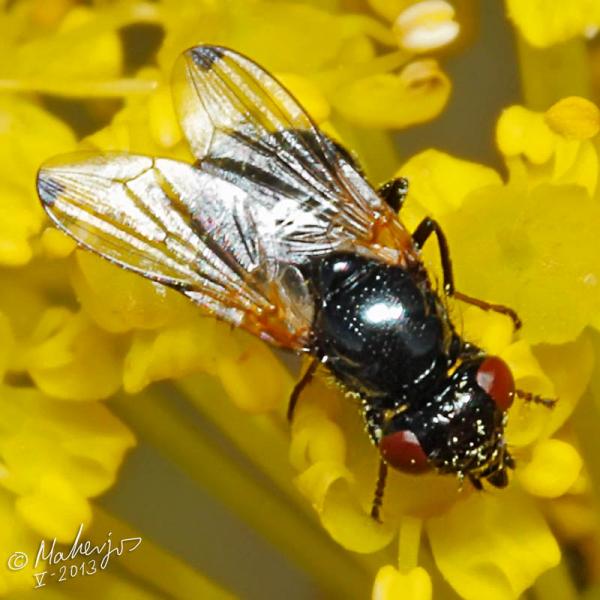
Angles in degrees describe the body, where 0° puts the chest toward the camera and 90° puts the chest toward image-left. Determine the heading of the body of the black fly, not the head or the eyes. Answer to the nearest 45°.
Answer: approximately 315°
